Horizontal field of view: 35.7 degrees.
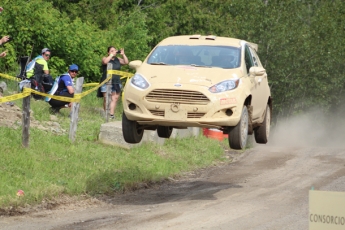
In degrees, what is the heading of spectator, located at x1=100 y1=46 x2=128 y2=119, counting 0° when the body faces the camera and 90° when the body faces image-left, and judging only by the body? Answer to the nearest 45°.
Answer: approximately 315°

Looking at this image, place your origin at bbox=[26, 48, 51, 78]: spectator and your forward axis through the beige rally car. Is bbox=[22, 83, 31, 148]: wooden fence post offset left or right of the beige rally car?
right

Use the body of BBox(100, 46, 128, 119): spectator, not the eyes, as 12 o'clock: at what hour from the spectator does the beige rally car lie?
The beige rally car is roughly at 1 o'clock from the spectator.

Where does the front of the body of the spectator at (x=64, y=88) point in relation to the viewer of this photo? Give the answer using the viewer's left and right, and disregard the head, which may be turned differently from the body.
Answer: facing the viewer and to the right of the viewer

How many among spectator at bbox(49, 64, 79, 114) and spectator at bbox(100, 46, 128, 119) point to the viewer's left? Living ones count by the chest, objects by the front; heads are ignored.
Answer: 0

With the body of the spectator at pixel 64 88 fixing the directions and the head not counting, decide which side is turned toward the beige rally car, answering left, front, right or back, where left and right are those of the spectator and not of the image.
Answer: front

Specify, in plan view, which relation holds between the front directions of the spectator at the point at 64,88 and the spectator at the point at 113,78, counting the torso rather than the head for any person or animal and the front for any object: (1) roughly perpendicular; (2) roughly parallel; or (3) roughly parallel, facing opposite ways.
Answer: roughly parallel
